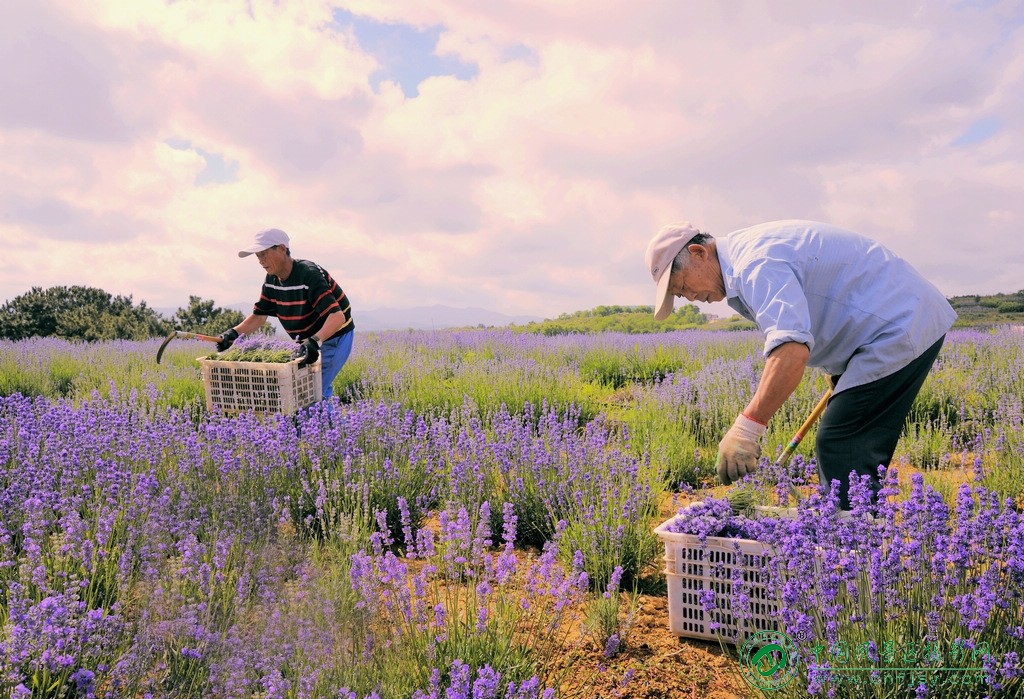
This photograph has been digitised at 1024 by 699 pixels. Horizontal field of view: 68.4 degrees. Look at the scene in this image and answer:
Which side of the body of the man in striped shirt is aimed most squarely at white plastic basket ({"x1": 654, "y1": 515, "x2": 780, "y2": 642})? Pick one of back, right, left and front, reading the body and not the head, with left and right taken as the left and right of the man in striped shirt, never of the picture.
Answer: left

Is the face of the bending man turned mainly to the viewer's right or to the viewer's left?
to the viewer's left

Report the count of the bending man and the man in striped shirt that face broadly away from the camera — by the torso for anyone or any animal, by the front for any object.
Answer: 0

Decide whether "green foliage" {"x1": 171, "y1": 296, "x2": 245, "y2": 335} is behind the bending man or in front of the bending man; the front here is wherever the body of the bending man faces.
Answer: in front

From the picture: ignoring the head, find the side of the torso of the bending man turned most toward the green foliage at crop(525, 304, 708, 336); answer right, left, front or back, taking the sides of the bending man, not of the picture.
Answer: right

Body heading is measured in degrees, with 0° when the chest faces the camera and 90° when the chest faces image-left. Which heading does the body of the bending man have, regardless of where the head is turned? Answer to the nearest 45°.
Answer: approximately 90°

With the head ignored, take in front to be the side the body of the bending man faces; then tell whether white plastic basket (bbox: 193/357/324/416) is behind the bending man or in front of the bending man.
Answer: in front

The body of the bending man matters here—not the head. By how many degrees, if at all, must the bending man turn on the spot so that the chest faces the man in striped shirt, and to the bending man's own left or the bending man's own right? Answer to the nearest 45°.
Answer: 0° — they already face them
